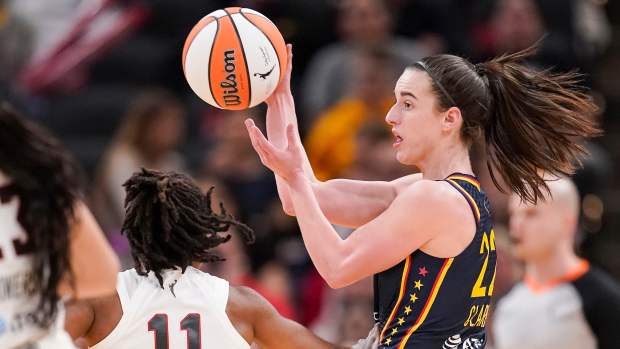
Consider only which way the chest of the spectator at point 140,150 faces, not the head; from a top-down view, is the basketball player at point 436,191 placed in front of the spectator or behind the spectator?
in front

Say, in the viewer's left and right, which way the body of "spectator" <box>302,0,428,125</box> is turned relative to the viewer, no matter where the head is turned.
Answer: facing the viewer

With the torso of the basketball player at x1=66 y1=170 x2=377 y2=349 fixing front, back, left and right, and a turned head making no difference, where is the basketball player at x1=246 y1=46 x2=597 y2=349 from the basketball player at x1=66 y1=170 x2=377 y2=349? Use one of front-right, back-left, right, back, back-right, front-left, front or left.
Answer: right

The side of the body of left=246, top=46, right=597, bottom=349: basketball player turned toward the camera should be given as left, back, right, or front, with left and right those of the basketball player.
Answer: left

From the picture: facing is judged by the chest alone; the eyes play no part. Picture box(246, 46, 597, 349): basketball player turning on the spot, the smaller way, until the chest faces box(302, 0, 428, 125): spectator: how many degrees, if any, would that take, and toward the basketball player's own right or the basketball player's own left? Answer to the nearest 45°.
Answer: approximately 90° to the basketball player's own right

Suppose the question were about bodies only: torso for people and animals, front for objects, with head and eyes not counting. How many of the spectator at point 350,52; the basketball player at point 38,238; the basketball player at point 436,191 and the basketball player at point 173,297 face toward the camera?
1

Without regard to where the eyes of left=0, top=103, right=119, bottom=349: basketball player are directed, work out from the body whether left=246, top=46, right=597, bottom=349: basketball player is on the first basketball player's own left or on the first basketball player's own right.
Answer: on the first basketball player's own right

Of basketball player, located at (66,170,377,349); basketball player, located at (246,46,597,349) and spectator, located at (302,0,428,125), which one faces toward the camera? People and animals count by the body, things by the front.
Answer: the spectator

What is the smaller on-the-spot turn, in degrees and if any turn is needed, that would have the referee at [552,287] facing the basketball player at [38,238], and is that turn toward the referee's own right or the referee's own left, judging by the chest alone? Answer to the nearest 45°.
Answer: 0° — they already face them

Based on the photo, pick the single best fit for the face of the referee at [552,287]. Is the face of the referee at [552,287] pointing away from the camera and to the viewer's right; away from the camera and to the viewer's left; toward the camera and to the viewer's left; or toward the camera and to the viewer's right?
toward the camera and to the viewer's left

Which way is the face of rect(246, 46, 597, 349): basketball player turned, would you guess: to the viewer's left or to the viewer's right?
to the viewer's left

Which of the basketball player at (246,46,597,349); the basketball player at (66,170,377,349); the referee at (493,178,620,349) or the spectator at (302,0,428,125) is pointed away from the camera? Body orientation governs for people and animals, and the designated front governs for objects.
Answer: the basketball player at (66,170,377,349)

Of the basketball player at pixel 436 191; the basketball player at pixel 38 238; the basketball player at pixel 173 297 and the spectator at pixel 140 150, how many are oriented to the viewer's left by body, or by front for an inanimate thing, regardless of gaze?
1

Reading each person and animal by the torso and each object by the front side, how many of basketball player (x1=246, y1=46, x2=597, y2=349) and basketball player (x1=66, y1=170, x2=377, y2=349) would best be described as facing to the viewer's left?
1

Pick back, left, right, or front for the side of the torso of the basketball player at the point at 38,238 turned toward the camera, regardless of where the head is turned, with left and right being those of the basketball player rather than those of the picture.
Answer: back

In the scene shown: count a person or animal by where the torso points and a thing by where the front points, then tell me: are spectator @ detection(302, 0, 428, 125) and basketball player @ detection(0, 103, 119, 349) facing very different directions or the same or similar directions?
very different directions

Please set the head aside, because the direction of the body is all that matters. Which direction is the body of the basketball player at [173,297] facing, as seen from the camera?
away from the camera

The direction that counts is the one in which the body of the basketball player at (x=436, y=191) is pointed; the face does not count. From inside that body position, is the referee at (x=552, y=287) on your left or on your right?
on your right
